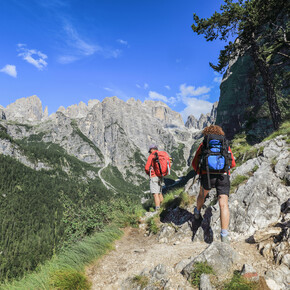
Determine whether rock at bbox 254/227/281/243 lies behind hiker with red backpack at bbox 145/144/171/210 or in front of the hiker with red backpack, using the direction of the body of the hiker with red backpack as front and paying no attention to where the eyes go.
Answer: behind

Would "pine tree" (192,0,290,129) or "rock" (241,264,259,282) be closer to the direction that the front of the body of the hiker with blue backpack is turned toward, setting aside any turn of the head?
the pine tree

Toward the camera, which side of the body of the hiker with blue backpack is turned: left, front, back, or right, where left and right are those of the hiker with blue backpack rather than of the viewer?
back

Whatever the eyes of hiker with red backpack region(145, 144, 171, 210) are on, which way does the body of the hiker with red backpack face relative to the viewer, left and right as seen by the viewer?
facing away from the viewer and to the left of the viewer

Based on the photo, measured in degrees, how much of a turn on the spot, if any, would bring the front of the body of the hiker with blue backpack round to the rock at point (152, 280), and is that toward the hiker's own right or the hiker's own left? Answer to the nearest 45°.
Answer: approximately 135° to the hiker's own left

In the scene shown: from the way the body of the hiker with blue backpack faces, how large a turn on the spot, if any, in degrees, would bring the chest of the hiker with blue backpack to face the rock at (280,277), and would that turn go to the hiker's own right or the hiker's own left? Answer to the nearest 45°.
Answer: approximately 180°

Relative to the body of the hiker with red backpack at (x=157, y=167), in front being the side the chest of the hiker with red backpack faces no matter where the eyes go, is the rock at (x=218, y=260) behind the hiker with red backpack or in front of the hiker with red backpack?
behind

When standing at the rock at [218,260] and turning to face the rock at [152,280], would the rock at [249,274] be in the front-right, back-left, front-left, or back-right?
back-left

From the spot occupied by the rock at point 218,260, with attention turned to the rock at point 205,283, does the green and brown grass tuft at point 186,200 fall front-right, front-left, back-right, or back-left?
back-right
